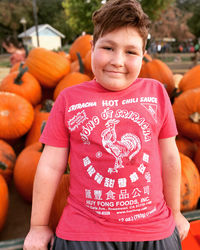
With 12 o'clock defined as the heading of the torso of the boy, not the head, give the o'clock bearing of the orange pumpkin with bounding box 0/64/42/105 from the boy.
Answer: The orange pumpkin is roughly at 5 o'clock from the boy.

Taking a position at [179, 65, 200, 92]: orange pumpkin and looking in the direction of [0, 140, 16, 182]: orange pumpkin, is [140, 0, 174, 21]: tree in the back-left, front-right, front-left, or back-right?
back-right

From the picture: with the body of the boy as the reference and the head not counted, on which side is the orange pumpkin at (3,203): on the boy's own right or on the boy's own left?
on the boy's own right

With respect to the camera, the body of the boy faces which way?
toward the camera

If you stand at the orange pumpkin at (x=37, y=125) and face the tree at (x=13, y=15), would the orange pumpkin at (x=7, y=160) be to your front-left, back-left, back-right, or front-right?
back-left

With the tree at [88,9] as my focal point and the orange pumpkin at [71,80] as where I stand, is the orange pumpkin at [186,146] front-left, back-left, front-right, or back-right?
back-right

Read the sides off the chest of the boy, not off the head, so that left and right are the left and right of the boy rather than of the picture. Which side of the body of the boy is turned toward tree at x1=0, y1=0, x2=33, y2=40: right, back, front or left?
back

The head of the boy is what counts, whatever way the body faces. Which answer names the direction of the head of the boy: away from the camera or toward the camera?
toward the camera

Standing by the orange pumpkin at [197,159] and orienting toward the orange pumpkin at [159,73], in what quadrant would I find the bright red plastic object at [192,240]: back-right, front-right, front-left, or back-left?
back-left

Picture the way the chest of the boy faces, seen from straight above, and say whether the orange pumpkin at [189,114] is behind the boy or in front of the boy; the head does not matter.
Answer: behind

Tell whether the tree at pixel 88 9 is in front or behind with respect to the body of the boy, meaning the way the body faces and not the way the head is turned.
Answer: behind

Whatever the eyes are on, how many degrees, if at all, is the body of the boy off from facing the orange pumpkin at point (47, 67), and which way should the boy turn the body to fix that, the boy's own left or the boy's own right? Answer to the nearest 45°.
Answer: approximately 180°

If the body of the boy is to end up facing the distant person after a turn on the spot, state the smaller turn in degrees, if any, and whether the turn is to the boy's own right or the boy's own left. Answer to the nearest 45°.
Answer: approximately 180°

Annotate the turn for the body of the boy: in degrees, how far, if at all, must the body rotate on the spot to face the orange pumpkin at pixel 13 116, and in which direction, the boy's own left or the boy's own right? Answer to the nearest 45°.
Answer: approximately 135° to the boy's own right

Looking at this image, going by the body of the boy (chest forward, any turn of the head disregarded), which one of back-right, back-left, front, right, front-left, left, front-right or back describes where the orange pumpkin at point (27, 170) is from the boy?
back-right
